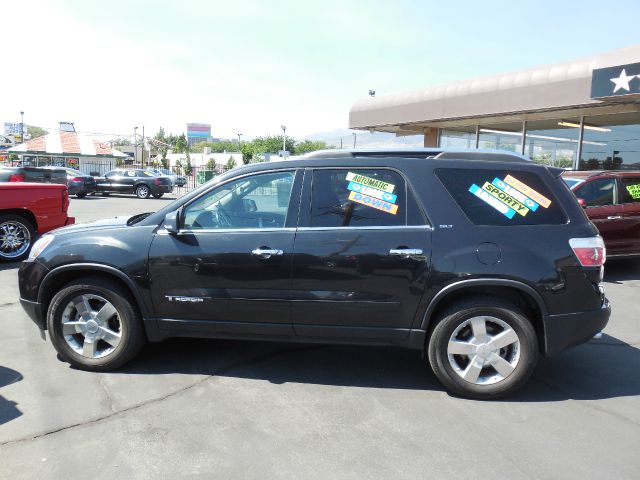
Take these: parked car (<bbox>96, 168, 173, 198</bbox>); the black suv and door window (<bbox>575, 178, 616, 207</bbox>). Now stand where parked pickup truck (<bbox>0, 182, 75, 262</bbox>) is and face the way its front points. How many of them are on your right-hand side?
1

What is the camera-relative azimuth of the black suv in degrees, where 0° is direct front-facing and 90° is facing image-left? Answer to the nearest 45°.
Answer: approximately 90°

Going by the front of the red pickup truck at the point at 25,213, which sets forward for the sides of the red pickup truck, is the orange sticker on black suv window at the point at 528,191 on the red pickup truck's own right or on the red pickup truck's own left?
on the red pickup truck's own left

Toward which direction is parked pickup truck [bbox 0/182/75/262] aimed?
to the viewer's left

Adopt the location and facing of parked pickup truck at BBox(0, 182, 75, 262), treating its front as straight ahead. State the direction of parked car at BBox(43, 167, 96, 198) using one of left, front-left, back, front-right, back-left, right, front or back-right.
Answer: right

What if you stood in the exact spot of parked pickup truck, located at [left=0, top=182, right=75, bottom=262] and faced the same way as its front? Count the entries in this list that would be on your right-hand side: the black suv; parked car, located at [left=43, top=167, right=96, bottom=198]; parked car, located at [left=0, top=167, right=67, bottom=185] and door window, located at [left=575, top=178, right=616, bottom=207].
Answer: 2

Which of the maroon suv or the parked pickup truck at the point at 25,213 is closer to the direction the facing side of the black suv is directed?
the parked pickup truck

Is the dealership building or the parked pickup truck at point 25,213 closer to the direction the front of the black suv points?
the parked pickup truck

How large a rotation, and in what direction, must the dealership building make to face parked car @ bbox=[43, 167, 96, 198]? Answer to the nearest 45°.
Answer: approximately 45° to its right

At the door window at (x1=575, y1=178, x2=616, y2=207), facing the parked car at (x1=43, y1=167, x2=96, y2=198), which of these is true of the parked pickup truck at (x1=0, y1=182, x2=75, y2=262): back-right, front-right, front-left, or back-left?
front-left

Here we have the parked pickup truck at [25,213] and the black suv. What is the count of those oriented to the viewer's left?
2

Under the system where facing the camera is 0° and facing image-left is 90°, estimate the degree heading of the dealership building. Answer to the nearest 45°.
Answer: approximately 45°

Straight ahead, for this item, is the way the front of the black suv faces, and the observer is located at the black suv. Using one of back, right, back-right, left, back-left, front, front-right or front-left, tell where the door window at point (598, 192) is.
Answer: back-right

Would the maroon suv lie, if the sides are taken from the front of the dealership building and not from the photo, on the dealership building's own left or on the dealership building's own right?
on the dealership building's own left

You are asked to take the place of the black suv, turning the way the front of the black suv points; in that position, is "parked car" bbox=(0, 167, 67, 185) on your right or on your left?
on your right

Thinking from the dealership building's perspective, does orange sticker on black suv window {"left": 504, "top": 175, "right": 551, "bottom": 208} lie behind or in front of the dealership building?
in front

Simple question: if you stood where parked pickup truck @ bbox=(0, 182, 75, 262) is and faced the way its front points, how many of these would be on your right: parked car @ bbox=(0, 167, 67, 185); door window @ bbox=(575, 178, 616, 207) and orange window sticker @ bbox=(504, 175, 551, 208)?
1
